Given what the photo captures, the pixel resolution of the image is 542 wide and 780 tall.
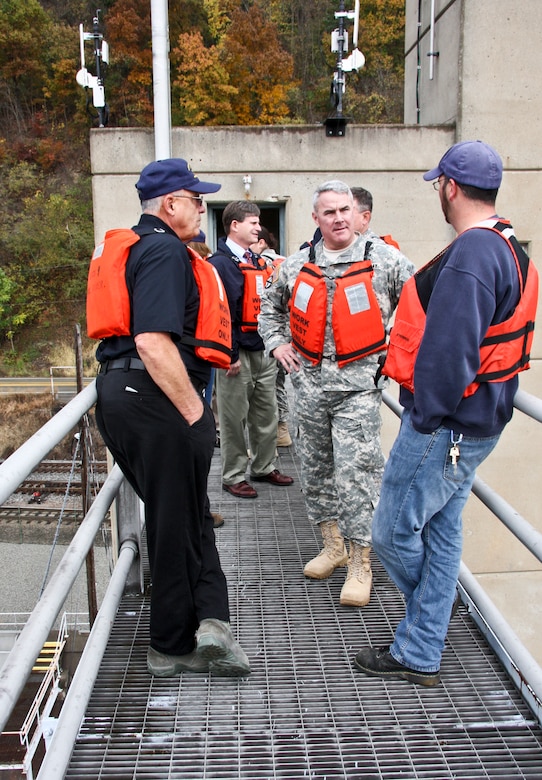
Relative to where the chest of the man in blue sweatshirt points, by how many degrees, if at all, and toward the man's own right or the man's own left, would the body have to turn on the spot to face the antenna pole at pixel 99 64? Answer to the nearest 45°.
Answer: approximately 45° to the man's own right

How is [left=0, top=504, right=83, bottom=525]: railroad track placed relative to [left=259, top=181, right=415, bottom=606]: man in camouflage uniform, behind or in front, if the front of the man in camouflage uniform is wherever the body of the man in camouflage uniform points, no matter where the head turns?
behind

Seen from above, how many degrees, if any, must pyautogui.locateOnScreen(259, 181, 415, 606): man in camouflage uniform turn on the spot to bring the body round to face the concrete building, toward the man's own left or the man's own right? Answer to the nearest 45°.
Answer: approximately 180°

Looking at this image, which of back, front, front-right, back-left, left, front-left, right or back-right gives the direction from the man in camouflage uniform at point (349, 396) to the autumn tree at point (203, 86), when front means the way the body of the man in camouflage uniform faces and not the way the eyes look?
back

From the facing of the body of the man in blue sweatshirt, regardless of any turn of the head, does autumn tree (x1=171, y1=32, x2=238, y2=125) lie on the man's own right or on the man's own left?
on the man's own right

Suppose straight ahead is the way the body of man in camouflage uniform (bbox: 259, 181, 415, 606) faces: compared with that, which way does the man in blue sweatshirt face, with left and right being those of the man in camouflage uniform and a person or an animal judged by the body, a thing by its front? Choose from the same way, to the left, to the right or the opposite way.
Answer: to the right

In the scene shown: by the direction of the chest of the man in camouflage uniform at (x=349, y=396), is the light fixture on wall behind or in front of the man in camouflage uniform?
behind

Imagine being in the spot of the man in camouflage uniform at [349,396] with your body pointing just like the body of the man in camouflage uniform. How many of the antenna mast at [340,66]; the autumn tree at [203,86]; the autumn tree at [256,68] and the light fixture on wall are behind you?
4

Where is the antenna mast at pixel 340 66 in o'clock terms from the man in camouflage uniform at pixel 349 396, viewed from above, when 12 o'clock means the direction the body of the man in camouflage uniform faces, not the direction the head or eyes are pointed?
The antenna mast is roughly at 6 o'clock from the man in camouflage uniform.

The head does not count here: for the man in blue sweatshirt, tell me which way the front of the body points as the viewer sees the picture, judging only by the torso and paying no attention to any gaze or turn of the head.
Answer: to the viewer's left

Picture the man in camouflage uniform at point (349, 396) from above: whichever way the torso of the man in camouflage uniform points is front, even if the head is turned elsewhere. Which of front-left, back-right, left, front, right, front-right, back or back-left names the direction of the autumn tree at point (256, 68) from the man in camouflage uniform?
back

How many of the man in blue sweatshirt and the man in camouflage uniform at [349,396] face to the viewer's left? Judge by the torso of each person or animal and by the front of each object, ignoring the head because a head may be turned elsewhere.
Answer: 1

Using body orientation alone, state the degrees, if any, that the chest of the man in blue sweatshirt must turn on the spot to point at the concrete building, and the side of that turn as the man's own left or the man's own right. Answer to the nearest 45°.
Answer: approximately 90° to the man's own right

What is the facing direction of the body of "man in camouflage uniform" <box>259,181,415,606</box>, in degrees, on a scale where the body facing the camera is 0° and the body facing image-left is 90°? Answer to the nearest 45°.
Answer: approximately 0°
